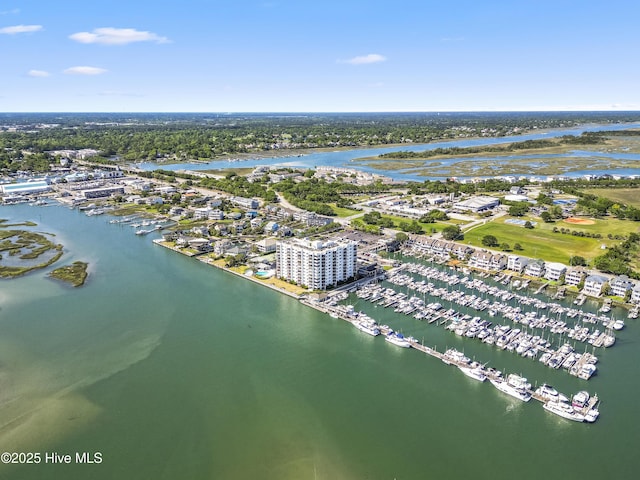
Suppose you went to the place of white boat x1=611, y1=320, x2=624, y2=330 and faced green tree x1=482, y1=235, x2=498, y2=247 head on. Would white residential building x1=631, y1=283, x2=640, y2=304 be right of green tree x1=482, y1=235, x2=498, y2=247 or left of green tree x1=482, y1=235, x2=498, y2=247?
right

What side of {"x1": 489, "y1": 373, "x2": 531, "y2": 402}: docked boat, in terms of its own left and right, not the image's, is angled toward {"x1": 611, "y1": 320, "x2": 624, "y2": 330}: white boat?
right

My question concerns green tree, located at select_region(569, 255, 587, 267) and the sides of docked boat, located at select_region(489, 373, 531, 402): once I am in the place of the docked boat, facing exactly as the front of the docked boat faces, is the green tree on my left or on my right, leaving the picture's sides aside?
on my right

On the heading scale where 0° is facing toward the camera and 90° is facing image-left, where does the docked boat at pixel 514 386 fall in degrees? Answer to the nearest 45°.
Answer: approximately 135°

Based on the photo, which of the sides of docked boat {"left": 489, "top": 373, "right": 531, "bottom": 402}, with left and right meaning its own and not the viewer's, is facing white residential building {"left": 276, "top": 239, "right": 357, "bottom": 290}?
front

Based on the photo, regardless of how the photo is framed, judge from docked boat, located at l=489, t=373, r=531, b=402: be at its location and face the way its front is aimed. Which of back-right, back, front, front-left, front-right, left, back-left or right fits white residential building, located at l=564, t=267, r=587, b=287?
front-right

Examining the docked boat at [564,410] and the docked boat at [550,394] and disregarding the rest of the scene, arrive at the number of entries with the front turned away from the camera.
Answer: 0
